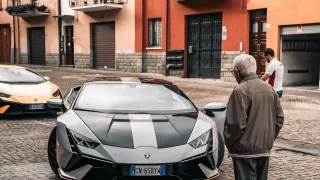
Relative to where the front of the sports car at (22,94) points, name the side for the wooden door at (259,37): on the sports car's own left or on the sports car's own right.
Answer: on the sports car's own left

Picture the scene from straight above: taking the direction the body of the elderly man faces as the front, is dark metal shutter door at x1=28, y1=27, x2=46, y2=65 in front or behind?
in front

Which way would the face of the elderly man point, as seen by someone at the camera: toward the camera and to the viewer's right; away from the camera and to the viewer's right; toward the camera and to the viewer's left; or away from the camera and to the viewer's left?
away from the camera and to the viewer's left

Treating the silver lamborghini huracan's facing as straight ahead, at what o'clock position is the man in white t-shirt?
The man in white t-shirt is roughly at 7 o'clock from the silver lamborghini huracan.

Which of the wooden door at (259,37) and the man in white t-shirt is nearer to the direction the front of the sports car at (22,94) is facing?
the man in white t-shirt

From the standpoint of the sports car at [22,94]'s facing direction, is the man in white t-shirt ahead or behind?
ahead

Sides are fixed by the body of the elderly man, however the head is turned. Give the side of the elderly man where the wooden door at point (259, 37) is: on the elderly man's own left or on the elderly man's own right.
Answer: on the elderly man's own right

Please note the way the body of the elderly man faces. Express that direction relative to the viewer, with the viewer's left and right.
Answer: facing away from the viewer and to the left of the viewer

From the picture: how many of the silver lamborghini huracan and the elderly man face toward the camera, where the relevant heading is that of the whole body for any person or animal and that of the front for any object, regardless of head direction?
1

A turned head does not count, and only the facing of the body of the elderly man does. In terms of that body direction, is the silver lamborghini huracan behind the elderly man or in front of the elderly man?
in front

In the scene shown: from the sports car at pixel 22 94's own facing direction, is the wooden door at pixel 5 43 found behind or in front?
behind

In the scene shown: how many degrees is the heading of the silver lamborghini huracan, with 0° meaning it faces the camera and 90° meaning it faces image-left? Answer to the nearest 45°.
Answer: approximately 0°

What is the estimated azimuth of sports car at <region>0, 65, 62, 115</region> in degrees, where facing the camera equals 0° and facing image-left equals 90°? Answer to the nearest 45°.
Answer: approximately 315°

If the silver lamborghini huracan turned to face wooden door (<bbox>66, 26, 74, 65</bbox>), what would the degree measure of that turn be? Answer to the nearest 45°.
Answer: approximately 180°
